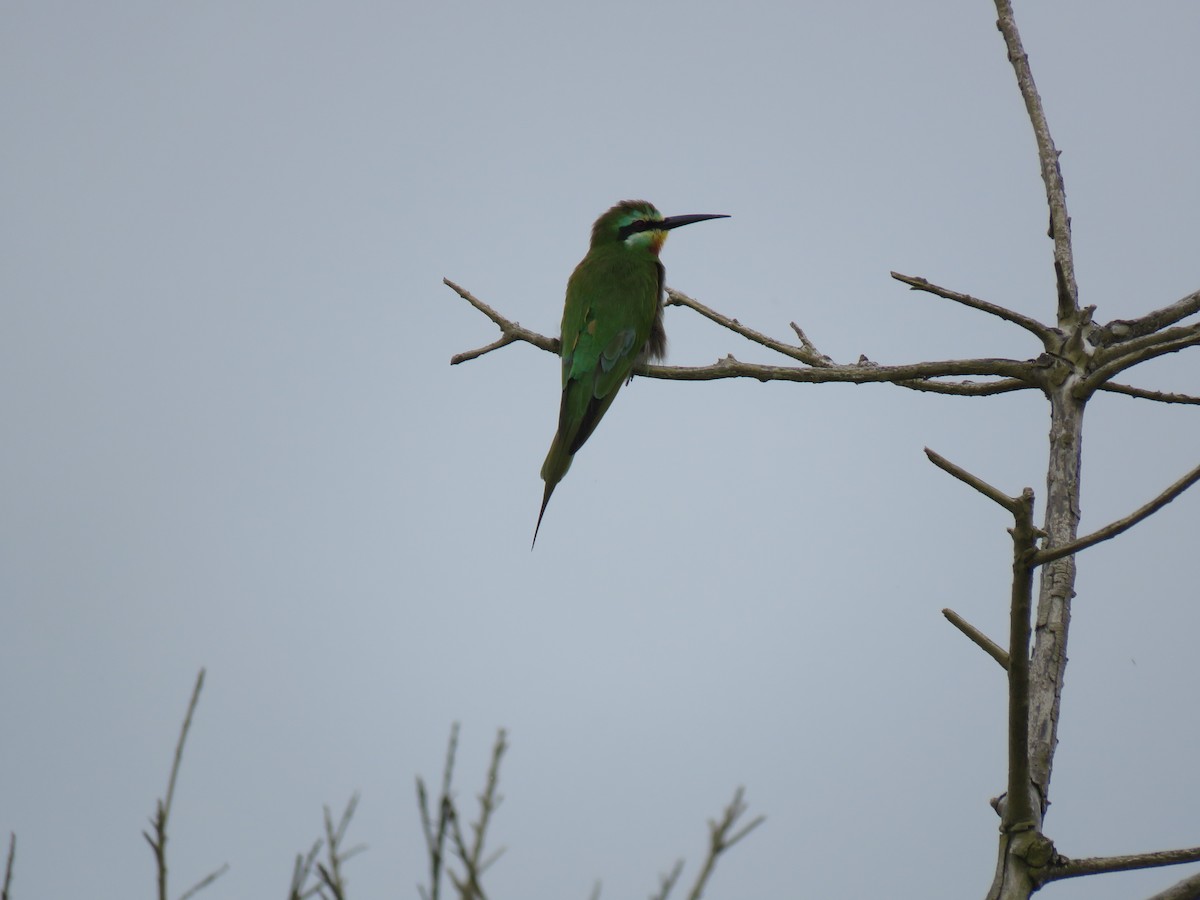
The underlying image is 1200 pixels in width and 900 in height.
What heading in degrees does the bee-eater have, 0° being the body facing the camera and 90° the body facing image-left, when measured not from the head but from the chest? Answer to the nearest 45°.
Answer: approximately 225°
